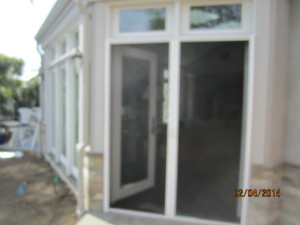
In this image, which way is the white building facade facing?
toward the camera

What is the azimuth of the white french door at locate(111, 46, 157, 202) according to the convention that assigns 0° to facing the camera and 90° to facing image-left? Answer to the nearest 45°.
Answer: approximately 315°
